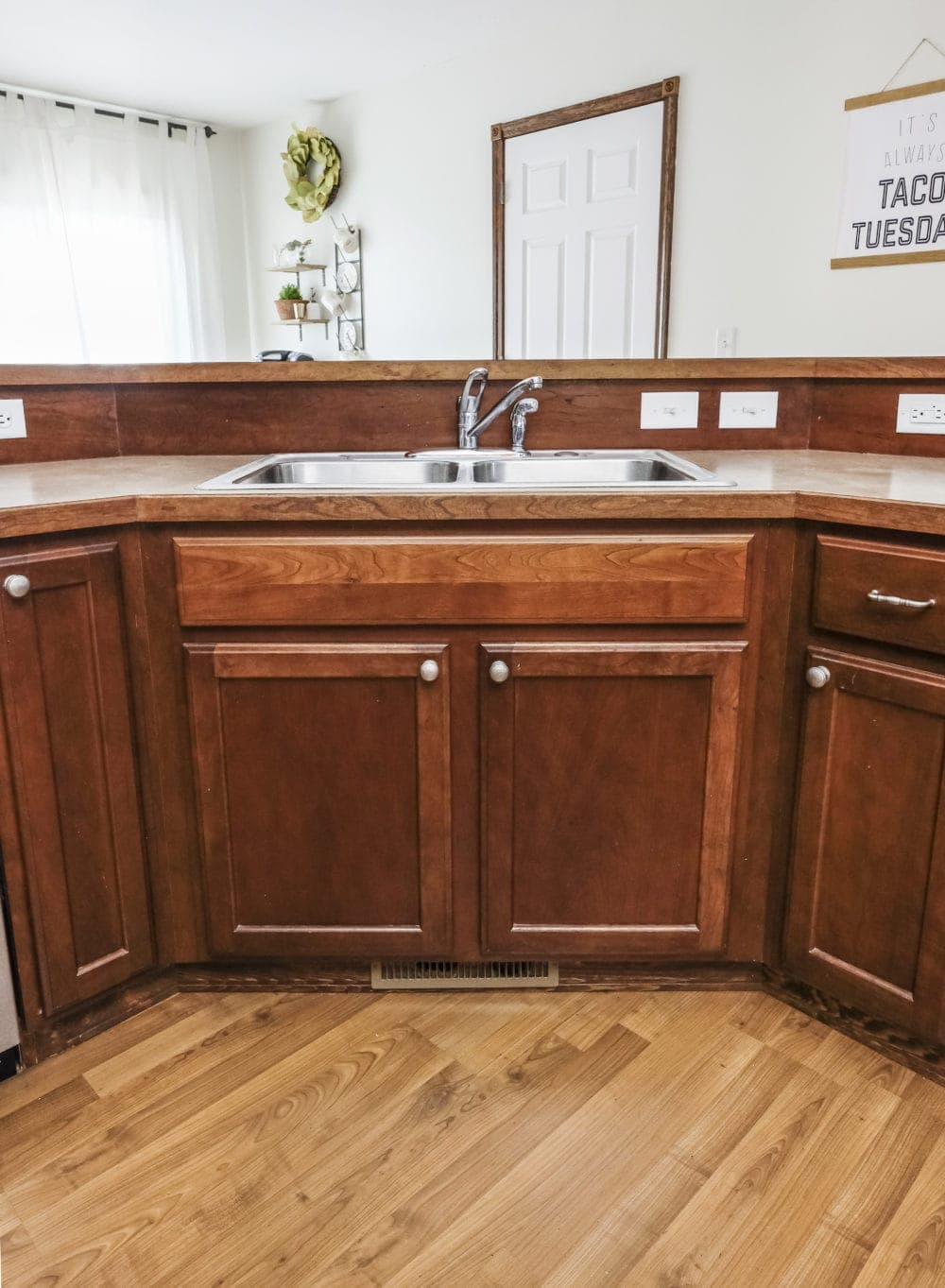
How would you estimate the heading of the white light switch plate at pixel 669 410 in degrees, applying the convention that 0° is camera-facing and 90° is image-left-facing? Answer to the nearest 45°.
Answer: approximately 0°

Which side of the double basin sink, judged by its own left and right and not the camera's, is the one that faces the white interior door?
back

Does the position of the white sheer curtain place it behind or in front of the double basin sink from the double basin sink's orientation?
behind

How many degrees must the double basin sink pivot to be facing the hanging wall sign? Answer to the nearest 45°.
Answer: approximately 135° to its left

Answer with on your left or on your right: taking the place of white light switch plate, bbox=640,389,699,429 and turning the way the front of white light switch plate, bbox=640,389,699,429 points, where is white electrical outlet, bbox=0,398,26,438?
on your right

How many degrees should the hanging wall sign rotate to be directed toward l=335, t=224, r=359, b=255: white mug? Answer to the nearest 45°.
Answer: approximately 90° to its right

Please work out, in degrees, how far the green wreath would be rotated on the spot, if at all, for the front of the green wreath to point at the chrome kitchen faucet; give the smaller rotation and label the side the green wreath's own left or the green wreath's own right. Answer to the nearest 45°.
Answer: approximately 45° to the green wreath's own left
